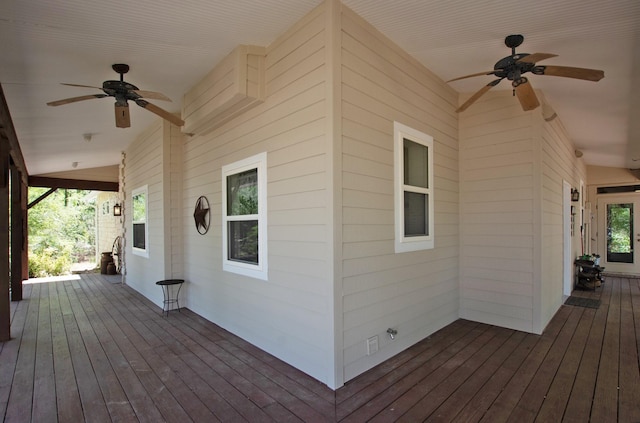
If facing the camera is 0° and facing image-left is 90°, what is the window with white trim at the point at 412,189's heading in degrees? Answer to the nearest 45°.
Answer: approximately 315°

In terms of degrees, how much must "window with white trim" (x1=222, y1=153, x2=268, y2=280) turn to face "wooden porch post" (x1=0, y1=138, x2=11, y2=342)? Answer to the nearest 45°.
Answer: approximately 45° to its right

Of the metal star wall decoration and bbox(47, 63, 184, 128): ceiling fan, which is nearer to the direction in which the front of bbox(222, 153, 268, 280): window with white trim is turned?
the ceiling fan

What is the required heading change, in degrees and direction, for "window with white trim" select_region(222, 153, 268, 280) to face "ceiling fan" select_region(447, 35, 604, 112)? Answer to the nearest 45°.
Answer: approximately 90° to its left

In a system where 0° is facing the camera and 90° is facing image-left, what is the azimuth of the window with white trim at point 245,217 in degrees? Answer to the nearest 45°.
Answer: approximately 45°

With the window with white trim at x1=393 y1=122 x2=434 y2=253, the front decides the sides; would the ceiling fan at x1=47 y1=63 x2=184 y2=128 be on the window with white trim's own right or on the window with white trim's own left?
on the window with white trim's own right

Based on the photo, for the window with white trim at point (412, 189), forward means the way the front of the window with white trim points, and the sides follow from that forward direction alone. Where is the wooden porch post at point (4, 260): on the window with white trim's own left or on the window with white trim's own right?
on the window with white trim's own right
